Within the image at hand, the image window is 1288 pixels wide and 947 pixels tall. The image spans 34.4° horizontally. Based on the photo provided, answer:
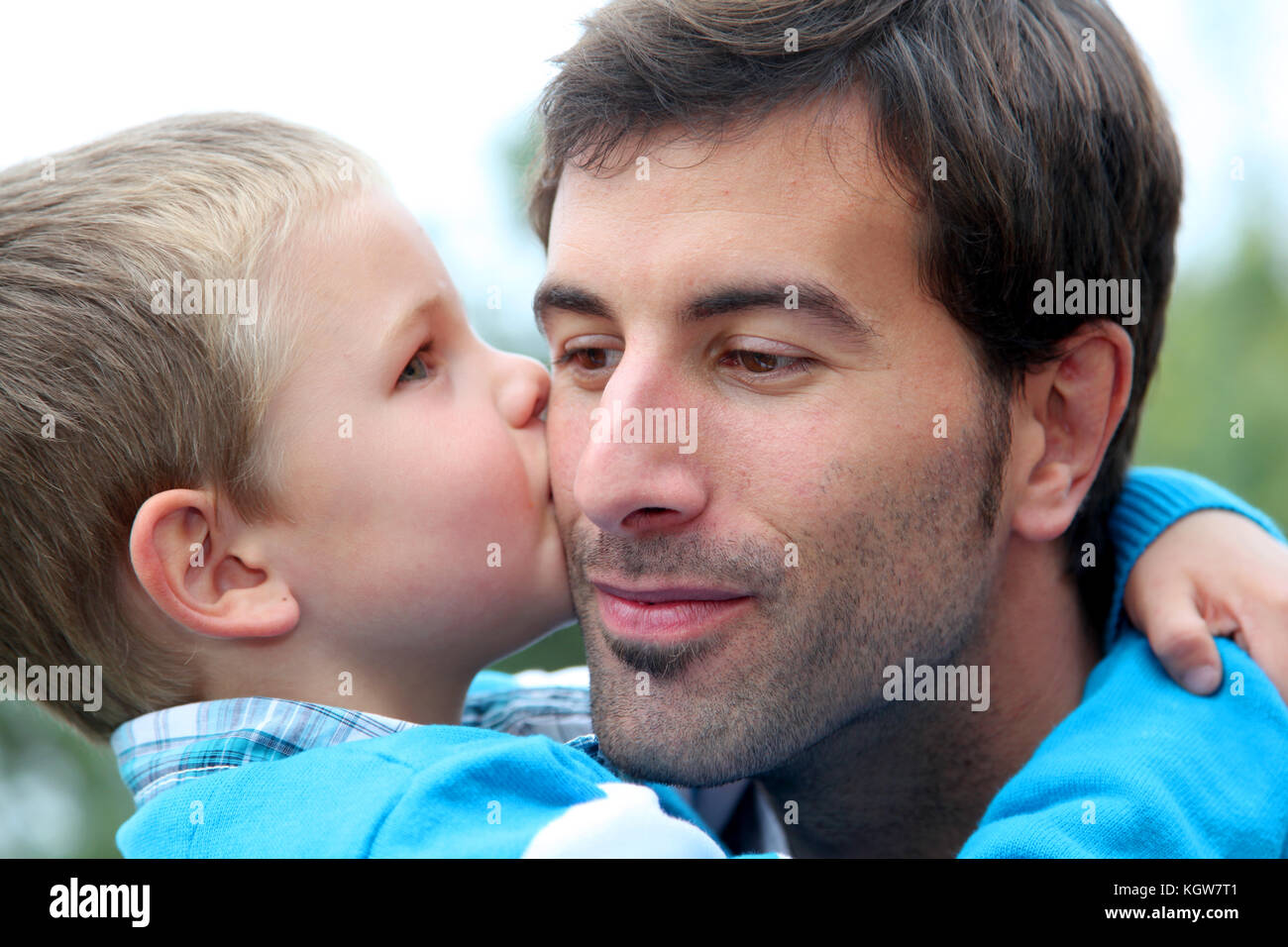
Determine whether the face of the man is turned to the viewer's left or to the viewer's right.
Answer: to the viewer's left

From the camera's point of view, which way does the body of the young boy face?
to the viewer's right

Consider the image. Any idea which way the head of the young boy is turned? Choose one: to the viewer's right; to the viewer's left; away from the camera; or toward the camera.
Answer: to the viewer's right

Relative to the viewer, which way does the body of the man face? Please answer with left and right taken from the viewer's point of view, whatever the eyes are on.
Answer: facing the viewer and to the left of the viewer
